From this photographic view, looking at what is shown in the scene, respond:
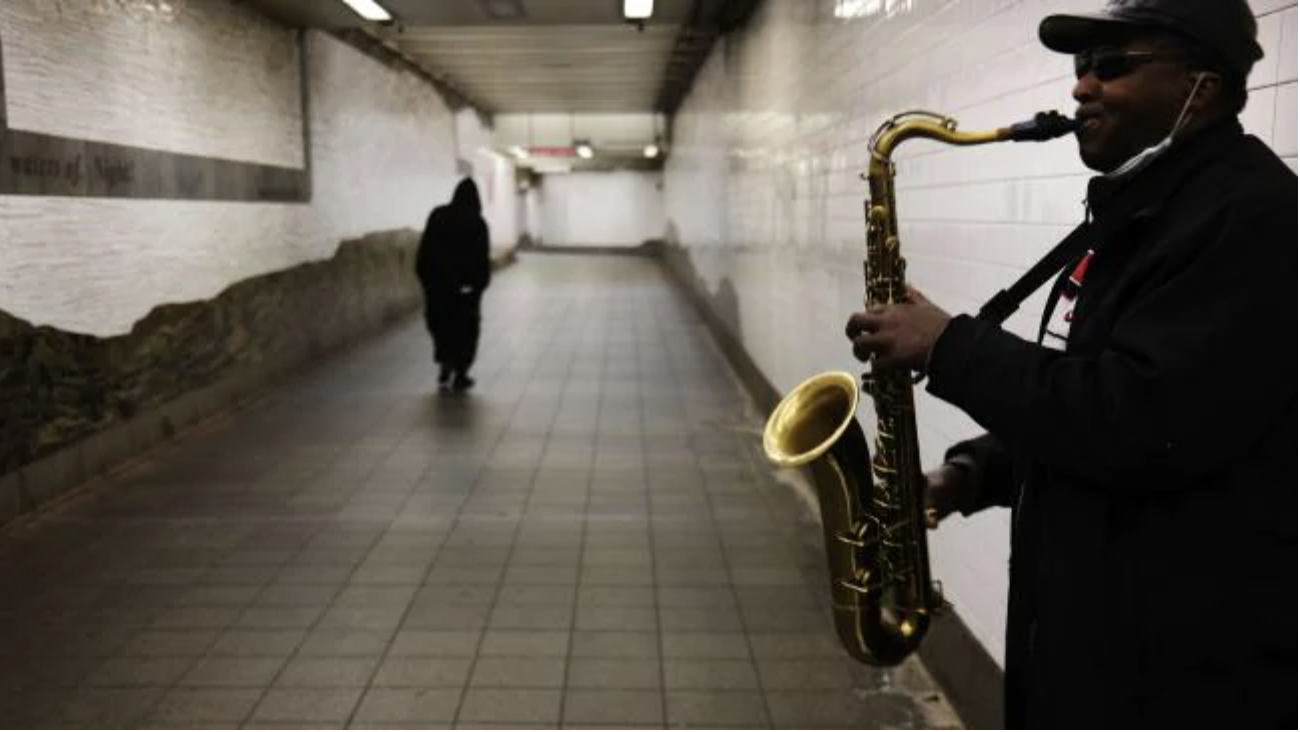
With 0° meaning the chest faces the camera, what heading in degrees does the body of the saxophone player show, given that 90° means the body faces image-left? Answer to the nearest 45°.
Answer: approximately 90°

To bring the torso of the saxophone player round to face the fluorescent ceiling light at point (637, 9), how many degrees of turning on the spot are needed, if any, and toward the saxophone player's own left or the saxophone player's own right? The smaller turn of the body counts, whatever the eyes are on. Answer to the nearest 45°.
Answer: approximately 45° to the saxophone player's own right

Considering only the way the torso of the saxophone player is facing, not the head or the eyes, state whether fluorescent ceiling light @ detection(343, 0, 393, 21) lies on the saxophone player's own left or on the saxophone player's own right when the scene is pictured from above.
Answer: on the saxophone player's own right

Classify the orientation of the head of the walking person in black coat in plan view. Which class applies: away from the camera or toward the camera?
away from the camera
